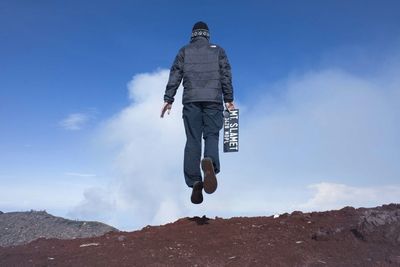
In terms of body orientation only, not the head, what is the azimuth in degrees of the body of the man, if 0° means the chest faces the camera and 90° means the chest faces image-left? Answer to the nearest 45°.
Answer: approximately 180°
